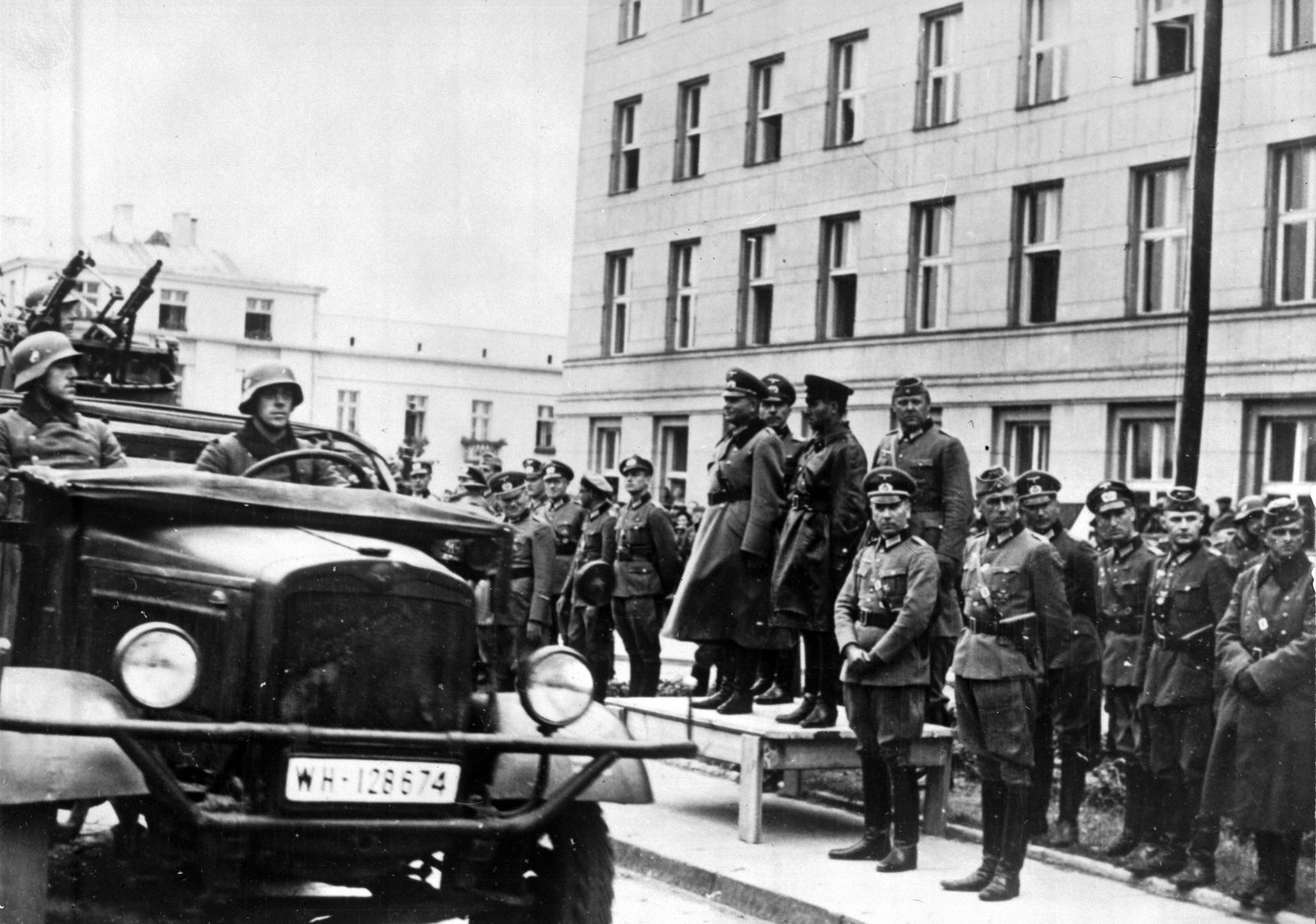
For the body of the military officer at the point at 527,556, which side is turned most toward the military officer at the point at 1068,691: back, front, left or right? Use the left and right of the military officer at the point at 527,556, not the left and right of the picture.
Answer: left

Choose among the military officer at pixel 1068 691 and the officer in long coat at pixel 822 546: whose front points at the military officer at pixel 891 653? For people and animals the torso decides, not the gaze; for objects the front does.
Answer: the military officer at pixel 1068 691

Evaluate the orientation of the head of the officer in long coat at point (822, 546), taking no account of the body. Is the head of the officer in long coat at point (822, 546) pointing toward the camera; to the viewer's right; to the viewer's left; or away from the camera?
to the viewer's left

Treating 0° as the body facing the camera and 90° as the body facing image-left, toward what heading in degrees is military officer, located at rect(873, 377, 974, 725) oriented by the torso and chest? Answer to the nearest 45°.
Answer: approximately 45°

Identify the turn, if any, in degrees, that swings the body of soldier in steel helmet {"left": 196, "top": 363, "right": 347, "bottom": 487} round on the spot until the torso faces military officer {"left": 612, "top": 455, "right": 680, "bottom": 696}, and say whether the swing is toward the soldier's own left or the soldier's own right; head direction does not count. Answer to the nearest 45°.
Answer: approximately 90° to the soldier's own left

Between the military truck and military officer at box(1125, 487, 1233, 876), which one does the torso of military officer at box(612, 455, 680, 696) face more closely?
the military truck

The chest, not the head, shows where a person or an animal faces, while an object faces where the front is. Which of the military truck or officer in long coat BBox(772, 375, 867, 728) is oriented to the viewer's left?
the officer in long coat

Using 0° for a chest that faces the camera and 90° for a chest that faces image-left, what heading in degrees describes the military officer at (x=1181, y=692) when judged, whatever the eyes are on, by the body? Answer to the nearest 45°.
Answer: approximately 45°

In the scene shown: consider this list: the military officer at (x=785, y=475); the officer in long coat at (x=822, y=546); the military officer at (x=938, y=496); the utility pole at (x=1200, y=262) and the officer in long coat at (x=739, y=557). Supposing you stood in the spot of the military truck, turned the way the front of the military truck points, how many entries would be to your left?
5

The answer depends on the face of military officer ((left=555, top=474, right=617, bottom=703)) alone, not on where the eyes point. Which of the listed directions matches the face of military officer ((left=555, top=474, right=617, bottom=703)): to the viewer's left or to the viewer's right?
to the viewer's left

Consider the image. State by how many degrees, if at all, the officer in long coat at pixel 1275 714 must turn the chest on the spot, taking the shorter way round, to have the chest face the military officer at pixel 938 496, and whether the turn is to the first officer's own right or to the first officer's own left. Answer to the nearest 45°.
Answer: approximately 90° to the first officer's own right

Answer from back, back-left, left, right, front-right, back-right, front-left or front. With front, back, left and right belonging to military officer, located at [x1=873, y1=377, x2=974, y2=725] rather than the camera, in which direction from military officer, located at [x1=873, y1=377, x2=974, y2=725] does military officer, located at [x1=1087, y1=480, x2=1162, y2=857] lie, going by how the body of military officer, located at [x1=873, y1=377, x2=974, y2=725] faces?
back-left

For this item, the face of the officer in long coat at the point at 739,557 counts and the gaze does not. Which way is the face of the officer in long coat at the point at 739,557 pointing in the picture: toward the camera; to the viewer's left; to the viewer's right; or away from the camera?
to the viewer's left

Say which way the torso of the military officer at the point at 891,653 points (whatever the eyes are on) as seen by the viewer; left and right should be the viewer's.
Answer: facing the viewer and to the left of the viewer

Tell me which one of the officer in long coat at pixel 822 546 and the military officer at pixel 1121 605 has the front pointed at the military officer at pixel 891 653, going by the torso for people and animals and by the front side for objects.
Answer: the military officer at pixel 1121 605

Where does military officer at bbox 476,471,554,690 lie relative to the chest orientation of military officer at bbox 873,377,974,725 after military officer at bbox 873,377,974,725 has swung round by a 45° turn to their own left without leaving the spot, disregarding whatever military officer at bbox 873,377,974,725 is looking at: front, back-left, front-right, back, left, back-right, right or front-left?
back-right
